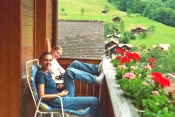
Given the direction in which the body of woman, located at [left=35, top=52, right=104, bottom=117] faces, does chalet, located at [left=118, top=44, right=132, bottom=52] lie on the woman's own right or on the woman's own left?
on the woman's own left

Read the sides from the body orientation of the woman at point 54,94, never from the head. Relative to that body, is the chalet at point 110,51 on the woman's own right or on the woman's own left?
on the woman's own left

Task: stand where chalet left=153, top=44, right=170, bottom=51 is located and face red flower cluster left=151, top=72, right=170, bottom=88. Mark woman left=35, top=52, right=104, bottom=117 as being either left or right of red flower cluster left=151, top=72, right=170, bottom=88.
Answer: right

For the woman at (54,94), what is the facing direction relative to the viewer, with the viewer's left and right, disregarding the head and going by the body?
facing to the right of the viewer

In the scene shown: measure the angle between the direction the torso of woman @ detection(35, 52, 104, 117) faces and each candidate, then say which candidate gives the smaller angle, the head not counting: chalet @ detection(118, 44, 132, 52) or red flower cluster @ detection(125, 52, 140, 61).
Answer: the red flower cluster
